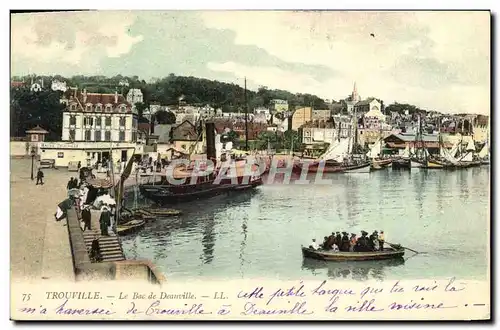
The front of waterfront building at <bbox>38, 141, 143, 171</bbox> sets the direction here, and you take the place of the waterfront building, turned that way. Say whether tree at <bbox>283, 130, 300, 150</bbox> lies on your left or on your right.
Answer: on your left

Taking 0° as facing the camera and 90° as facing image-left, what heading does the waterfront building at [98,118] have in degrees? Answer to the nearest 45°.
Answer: approximately 0°

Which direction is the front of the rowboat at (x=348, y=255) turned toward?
to the viewer's left

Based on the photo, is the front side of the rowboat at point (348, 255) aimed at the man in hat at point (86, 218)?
yes
